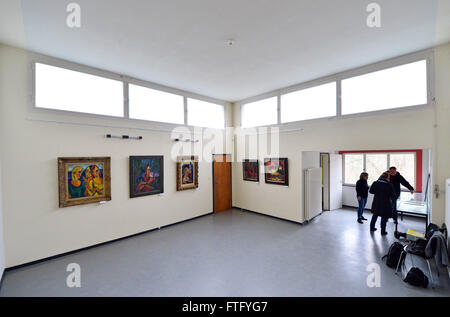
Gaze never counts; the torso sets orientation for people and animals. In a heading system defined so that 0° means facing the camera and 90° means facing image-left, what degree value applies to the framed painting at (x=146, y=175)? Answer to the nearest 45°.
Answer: approximately 315°

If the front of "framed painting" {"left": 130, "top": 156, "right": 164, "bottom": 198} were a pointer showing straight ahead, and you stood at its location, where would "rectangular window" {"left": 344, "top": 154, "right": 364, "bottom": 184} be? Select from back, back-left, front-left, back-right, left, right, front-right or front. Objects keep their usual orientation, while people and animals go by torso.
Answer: front-left

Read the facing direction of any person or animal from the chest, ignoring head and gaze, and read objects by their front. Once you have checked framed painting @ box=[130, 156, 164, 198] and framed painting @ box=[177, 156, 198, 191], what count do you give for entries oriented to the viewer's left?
0

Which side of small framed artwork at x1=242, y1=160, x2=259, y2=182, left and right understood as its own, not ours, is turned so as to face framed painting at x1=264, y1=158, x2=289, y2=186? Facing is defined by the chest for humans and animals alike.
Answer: left

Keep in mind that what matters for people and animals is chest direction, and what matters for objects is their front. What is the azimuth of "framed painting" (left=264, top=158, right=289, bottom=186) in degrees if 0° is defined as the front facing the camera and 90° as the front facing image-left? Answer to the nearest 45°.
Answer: approximately 45°

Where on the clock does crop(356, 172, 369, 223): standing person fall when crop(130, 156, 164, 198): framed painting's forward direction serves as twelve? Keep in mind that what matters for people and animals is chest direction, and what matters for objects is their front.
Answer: The standing person is roughly at 11 o'clock from the framed painting.

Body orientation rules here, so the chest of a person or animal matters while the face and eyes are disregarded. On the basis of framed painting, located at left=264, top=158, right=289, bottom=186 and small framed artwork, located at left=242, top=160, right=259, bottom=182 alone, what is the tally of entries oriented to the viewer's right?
0

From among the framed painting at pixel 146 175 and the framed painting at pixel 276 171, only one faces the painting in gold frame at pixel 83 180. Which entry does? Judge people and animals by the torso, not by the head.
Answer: the framed painting at pixel 276 171

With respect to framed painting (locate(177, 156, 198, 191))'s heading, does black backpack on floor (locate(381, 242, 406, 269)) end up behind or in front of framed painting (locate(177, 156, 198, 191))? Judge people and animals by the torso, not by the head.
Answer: in front

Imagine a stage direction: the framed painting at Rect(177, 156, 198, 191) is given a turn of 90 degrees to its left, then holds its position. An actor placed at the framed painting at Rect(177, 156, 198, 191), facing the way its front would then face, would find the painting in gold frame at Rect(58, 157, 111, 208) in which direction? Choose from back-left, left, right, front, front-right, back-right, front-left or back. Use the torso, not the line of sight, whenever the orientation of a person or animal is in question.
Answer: back

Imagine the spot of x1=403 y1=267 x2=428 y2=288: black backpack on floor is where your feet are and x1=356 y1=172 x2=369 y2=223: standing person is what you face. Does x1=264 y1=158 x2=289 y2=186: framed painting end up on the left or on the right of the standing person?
left

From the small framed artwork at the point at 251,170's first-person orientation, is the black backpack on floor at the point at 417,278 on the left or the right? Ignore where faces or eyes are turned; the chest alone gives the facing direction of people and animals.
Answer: on its left
